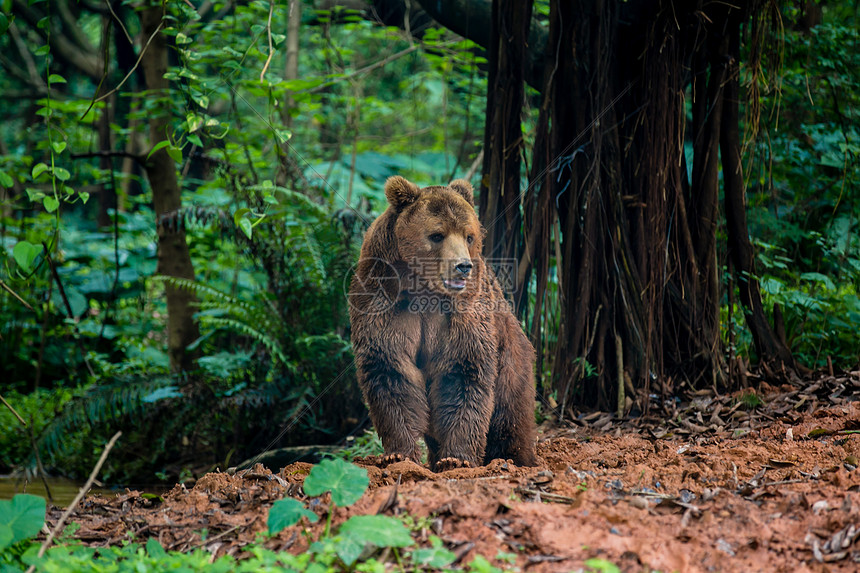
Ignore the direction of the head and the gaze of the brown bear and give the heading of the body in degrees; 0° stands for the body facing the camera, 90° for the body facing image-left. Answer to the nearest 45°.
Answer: approximately 45°

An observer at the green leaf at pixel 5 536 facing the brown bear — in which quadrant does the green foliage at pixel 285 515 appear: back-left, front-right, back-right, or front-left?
front-right

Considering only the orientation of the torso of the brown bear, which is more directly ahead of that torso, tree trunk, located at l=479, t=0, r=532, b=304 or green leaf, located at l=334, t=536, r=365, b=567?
the green leaf

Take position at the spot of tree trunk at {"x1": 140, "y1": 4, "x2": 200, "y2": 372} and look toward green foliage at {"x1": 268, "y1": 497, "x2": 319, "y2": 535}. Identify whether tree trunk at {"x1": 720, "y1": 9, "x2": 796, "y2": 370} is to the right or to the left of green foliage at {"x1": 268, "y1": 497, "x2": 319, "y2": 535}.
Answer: left

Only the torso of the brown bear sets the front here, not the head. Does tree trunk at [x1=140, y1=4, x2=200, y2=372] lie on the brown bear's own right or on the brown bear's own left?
on the brown bear's own right

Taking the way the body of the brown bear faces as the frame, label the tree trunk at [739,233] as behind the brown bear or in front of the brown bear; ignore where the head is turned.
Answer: behind

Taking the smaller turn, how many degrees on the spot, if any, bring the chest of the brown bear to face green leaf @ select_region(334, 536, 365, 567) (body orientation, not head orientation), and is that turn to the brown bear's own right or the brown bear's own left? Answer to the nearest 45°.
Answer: approximately 45° to the brown bear's own left

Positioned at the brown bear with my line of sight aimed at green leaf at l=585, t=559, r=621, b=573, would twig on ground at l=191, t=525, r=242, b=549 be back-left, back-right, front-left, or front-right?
front-right

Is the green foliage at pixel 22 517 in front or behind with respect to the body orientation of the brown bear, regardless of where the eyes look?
in front
